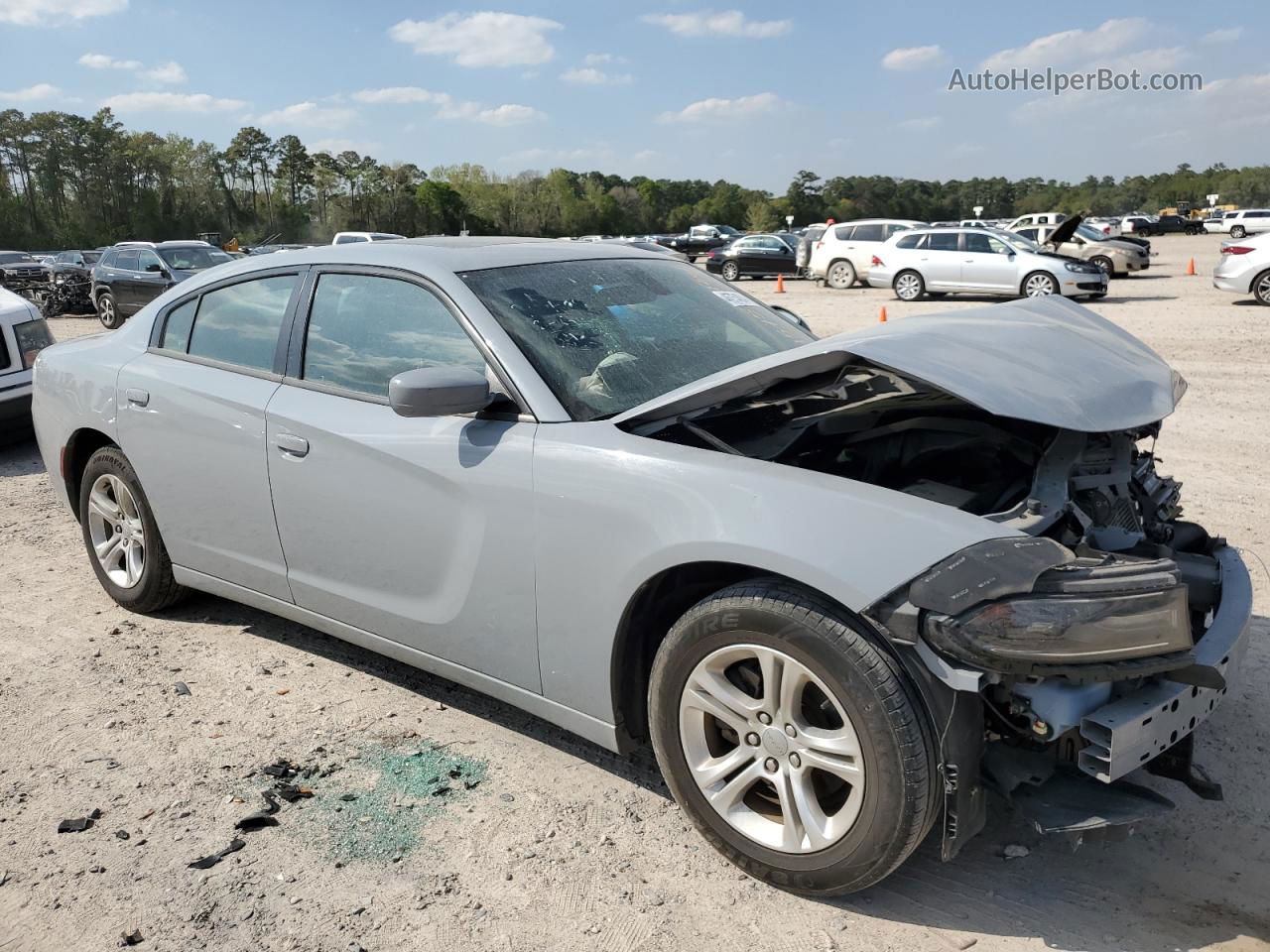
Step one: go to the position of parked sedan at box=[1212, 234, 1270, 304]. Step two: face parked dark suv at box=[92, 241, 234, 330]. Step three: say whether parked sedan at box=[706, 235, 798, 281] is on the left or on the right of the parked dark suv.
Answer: right

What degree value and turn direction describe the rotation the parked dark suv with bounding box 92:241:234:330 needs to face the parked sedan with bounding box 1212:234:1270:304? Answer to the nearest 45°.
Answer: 0° — it already faces it

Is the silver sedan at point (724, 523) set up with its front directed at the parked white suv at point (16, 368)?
no

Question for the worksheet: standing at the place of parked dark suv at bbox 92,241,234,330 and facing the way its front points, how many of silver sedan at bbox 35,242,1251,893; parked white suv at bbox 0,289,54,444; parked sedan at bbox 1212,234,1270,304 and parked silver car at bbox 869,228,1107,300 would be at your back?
0

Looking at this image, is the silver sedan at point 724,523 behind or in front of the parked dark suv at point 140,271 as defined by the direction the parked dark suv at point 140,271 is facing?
in front

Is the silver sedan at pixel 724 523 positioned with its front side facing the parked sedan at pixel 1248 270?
no

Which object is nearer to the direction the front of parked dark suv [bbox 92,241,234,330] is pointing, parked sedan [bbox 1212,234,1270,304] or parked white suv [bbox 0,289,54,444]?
the parked sedan

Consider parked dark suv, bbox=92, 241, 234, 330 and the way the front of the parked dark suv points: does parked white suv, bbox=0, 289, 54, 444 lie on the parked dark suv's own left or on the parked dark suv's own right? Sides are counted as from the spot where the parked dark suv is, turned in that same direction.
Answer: on the parked dark suv's own right

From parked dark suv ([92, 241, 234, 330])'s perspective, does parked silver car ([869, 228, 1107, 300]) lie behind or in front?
in front

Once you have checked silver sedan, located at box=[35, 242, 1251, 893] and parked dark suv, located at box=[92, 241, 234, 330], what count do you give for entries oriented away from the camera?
0

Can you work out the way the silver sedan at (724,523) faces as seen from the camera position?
facing the viewer and to the right of the viewer

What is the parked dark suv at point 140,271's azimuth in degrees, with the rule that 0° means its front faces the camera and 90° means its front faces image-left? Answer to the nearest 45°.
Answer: approximately 315°

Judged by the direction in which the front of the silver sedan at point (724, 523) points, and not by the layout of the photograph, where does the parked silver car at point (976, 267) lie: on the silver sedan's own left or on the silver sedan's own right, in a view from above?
on the silver sedan's own left

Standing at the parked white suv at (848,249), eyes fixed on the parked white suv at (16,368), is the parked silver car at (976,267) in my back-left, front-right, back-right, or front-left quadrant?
front-left

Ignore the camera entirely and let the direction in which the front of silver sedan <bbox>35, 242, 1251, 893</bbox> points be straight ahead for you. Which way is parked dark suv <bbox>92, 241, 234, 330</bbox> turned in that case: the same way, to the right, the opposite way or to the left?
the same way

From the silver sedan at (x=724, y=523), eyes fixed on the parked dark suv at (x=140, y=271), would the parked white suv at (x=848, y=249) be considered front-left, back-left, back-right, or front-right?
front-right

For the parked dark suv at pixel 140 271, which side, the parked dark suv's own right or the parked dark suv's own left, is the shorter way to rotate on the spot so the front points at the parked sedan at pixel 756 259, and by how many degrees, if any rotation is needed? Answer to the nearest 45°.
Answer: approximately 45° to the parked dark suv's own left

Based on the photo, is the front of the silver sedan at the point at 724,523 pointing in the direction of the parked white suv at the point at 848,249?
no

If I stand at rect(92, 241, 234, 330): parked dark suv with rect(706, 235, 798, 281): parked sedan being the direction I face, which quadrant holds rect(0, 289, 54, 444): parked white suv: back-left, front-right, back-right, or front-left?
back-right
